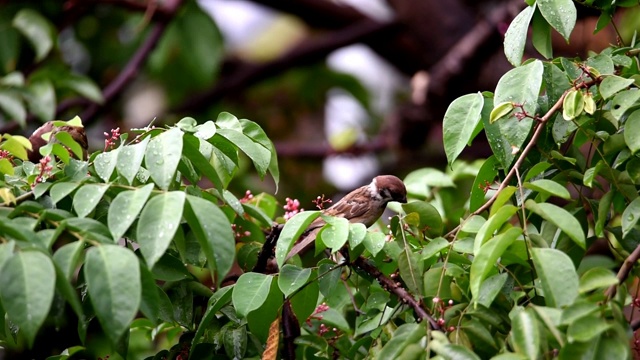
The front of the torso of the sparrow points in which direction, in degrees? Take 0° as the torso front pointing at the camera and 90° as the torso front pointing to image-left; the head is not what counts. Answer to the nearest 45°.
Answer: approximately 270°

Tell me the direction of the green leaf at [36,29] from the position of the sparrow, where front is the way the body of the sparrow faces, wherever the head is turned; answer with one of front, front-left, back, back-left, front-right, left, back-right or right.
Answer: back-left

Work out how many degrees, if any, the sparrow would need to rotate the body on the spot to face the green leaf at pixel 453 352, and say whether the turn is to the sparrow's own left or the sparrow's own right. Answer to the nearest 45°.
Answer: approximately 90° to the sparrow's own right

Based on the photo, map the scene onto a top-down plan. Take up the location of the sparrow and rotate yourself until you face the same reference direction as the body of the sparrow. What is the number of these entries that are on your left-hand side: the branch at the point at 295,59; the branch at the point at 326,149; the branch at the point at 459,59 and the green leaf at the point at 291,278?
3

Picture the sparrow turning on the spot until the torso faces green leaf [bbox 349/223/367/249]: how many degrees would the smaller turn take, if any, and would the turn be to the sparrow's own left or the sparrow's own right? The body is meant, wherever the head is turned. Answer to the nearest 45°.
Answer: approximately 90° to the sparrow's own right
